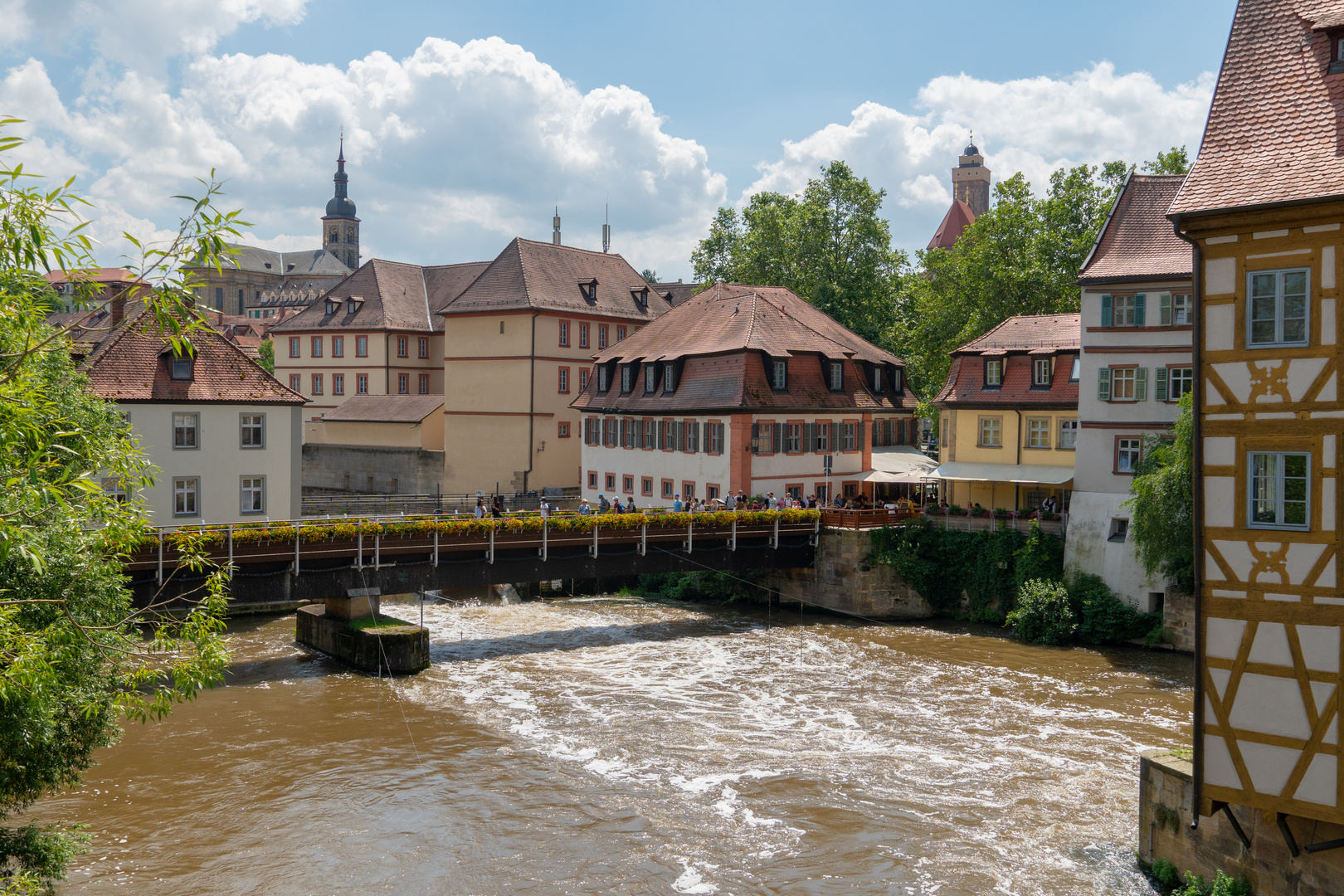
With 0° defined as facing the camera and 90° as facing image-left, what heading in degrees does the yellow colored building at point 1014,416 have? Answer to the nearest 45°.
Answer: approximately 0°

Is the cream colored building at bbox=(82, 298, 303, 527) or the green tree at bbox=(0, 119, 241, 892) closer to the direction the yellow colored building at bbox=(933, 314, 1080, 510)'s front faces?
the green tree

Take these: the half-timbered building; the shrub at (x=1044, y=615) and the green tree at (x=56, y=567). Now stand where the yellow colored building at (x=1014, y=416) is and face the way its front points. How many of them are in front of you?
3

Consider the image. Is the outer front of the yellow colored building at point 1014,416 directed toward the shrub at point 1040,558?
yes

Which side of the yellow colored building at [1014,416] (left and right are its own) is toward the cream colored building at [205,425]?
right

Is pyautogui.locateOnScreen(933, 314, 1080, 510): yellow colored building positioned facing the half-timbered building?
yes

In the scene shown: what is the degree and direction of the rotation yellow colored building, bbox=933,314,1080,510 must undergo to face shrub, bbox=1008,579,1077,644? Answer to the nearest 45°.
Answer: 0° — it already faces it

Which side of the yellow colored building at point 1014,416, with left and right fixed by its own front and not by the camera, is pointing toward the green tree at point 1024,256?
back

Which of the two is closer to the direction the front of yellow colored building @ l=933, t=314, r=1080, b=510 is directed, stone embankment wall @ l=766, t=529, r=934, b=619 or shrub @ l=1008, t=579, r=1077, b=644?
the shrub
